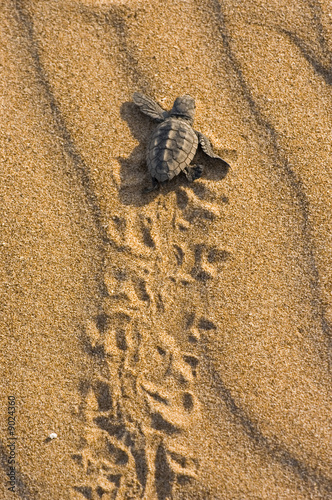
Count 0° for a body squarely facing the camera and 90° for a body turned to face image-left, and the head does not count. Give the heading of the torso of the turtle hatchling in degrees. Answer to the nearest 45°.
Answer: approximately 180°
